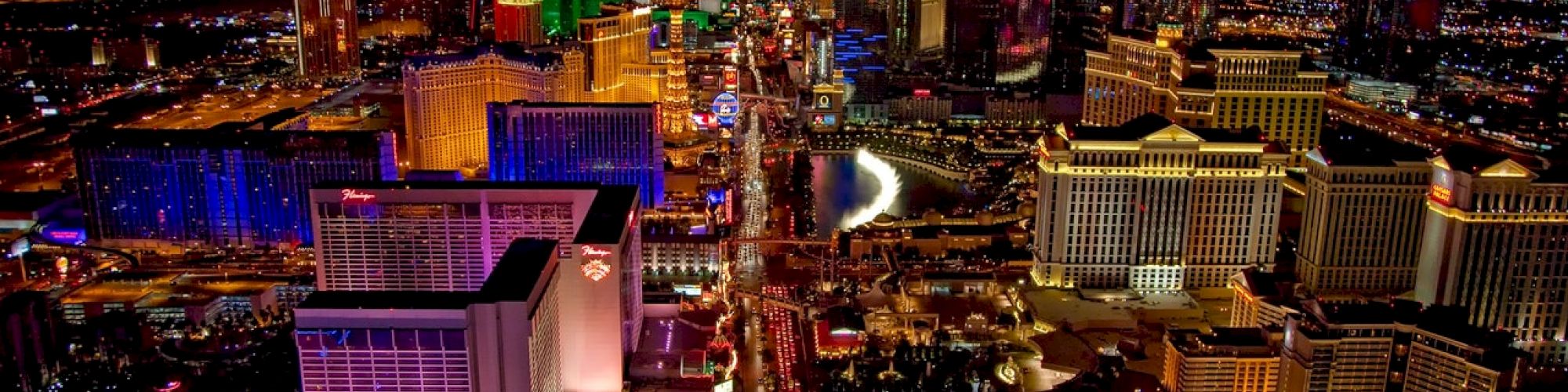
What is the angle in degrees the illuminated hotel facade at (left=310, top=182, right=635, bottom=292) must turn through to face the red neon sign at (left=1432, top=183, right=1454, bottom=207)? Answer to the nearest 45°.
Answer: approximately 90° to its left

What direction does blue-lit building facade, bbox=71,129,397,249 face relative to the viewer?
toward the camera

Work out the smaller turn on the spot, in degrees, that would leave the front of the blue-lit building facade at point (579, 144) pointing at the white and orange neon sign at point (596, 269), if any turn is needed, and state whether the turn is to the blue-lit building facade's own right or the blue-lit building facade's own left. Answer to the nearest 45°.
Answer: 0° — it already faces it

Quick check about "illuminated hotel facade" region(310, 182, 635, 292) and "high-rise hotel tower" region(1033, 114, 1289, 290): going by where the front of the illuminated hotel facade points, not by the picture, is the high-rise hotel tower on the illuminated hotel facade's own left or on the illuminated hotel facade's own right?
on the illuminated hotel facade's own left

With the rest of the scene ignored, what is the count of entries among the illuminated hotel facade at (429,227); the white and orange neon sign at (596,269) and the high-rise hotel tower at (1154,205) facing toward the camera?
3

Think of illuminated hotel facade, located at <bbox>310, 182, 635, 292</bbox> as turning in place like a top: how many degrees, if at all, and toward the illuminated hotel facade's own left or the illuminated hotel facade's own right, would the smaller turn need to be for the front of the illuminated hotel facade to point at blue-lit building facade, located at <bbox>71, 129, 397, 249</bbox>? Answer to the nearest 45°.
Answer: approximately 135° to the illuminated hotel facade's own right

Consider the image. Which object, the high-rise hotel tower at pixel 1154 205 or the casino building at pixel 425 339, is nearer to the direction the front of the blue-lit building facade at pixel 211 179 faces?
the casino building

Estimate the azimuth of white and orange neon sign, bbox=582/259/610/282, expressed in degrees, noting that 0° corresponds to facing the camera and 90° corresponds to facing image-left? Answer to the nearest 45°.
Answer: approximately 0°

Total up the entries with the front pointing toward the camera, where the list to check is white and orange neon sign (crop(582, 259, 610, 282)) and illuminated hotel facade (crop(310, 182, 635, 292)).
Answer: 2

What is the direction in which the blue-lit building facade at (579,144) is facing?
toward the camera
